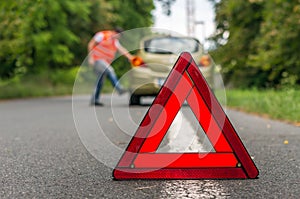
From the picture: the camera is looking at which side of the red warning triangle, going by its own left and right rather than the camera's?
front
